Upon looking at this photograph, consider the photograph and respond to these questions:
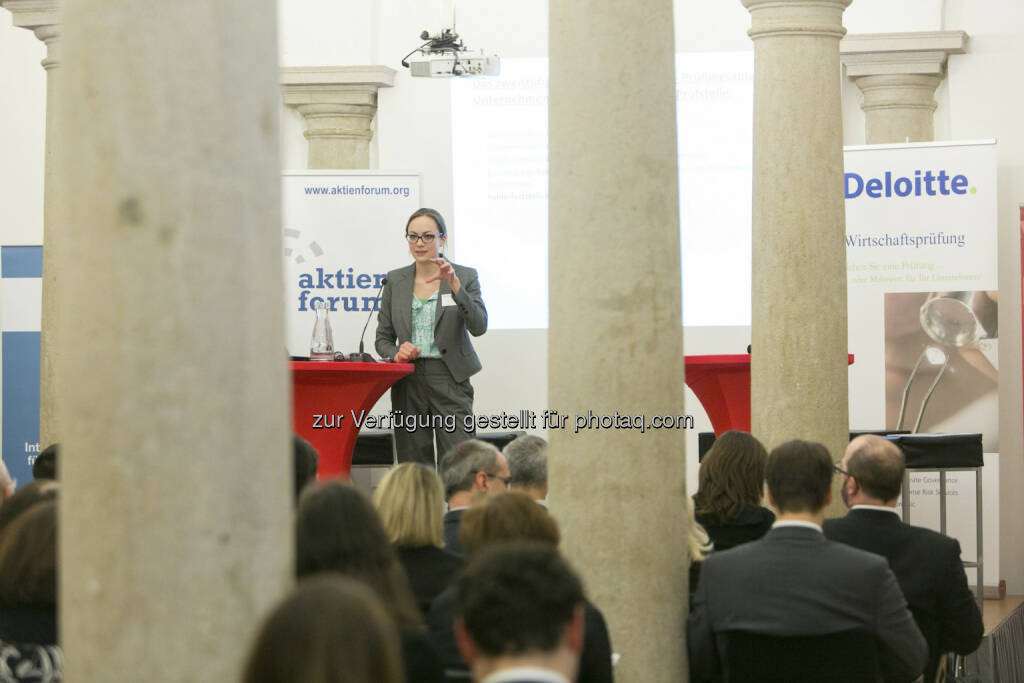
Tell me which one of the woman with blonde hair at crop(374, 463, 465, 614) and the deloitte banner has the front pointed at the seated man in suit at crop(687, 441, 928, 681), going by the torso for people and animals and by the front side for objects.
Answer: the deloitte banner

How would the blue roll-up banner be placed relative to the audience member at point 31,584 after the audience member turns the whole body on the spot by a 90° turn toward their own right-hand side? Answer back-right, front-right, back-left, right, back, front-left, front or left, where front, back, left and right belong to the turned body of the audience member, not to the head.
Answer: left

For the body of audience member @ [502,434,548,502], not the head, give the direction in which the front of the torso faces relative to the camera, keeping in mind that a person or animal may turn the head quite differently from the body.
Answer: away from the camera

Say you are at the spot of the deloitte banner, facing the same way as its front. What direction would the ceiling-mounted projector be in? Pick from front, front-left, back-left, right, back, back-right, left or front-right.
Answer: right

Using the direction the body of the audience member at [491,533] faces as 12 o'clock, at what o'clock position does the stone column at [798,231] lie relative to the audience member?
The stone column is roughly at 1 o'clock from the audience member.

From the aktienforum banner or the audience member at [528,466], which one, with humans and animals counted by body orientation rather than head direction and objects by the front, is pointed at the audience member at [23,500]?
the aktienforum banner

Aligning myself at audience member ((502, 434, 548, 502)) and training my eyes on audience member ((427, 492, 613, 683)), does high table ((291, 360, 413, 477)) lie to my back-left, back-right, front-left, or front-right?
back-right

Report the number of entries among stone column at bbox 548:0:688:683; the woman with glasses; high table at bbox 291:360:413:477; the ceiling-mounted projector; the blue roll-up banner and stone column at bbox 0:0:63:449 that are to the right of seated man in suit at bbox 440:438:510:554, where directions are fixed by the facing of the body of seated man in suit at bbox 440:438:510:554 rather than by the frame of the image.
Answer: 1

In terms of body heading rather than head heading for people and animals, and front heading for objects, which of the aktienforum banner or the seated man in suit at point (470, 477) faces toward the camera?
the aktienforum banner

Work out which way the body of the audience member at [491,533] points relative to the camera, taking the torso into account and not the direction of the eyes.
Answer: away from the camera

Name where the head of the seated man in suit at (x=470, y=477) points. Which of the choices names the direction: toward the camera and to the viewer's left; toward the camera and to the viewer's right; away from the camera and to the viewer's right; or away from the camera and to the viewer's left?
away from the camera and to the viewer's right

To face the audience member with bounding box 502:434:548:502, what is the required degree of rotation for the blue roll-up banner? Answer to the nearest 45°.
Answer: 0° — it already faces them

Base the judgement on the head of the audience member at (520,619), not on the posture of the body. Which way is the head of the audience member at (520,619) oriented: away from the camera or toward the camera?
away from the camera

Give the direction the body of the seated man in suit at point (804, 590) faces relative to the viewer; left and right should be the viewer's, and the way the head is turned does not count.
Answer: facing away from the viewer

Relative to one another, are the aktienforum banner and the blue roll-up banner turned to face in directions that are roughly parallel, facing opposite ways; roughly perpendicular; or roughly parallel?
roughly parallel

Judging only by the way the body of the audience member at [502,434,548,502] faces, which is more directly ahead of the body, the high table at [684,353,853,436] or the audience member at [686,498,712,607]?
the high table

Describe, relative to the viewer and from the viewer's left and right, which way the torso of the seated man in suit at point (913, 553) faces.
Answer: facing away from the viewer and to the left of the viewer

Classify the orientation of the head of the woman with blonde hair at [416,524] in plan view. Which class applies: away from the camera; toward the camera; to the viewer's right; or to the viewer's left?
away from the camera

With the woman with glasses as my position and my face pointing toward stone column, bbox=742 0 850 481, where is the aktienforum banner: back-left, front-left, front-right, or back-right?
back-left

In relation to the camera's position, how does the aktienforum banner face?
facing the viewer

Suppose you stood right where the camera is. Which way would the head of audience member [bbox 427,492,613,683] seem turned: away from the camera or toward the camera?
away from the camera
